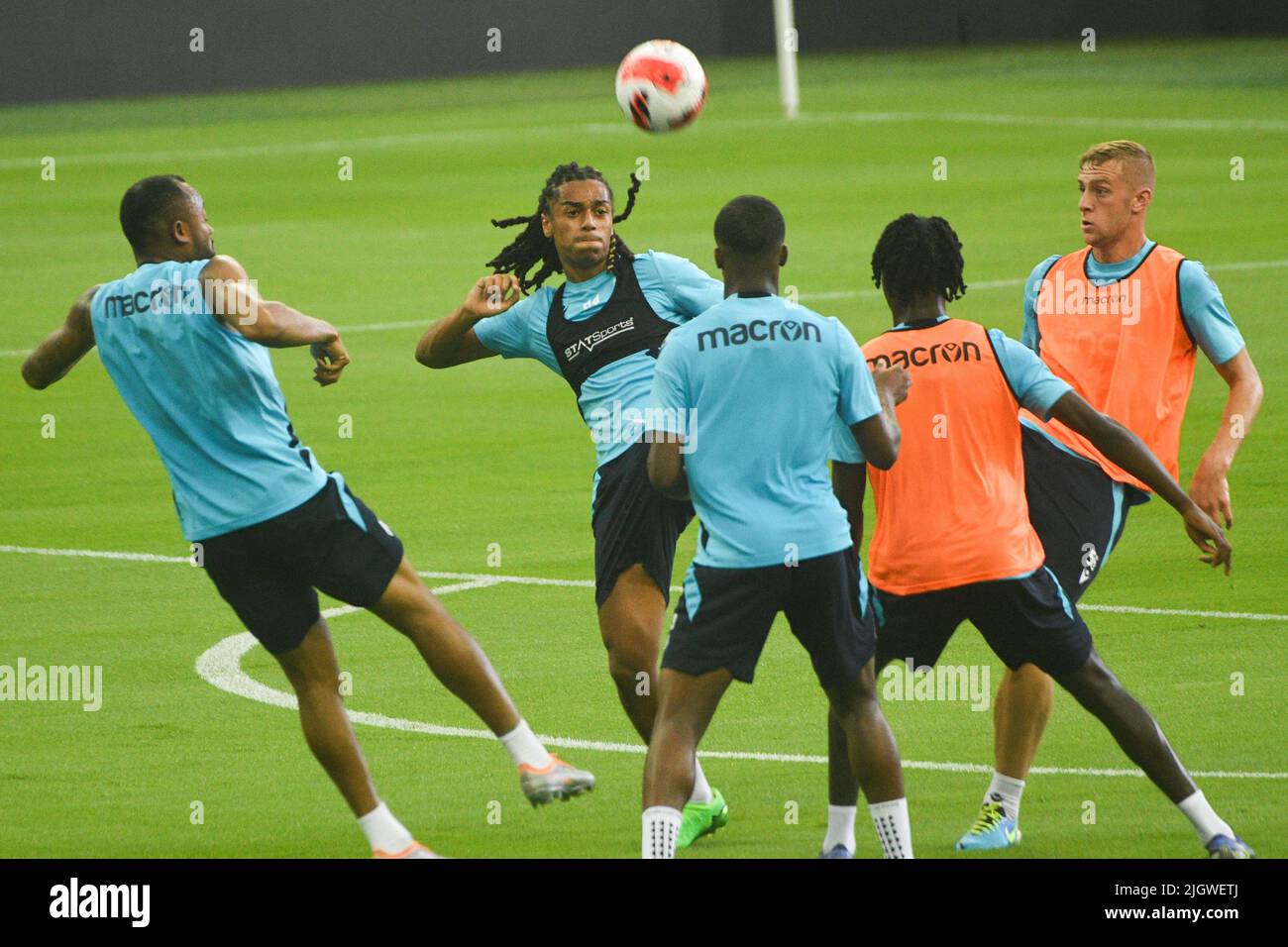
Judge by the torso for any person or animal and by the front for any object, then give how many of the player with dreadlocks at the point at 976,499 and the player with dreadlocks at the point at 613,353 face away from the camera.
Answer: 1

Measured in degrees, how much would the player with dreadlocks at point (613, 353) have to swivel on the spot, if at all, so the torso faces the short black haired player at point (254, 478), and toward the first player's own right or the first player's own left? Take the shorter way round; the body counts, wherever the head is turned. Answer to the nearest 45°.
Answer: approximately 45° to the first player's own right

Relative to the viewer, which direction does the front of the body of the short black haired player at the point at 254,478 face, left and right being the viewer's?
facing away from the viewer and to the right of the viewer

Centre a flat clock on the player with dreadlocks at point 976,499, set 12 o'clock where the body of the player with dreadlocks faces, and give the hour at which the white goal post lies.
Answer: The white goal post is roughly at 12 o'clock from the player with dreadlocks.

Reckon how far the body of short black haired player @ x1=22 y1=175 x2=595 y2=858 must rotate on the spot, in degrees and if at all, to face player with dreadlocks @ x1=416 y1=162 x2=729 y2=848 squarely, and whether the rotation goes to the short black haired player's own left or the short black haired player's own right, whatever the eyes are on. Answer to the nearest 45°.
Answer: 0° — they already face them

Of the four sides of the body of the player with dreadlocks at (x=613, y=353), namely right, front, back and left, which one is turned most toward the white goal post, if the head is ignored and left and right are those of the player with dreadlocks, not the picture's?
back

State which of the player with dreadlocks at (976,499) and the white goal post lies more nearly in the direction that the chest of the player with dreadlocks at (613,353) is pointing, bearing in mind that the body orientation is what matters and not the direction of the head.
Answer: the player with dreadlocks

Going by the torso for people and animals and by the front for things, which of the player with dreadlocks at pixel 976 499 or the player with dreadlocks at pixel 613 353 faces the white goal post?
the player with dreadlocks at pixel 976 499

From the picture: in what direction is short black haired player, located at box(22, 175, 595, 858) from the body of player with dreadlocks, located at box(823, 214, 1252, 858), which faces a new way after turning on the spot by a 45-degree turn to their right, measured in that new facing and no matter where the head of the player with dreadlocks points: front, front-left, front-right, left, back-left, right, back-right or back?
back-left

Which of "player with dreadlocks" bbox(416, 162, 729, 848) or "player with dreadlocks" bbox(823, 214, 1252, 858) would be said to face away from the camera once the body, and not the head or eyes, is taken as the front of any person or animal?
"player with dreadlocks" bbox(823, 214, 1252, 858)

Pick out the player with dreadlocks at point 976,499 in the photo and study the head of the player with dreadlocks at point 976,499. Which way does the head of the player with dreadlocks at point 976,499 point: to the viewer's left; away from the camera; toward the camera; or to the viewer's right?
away from the camera

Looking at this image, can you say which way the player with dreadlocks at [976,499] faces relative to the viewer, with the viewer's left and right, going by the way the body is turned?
facing away from the viewer
